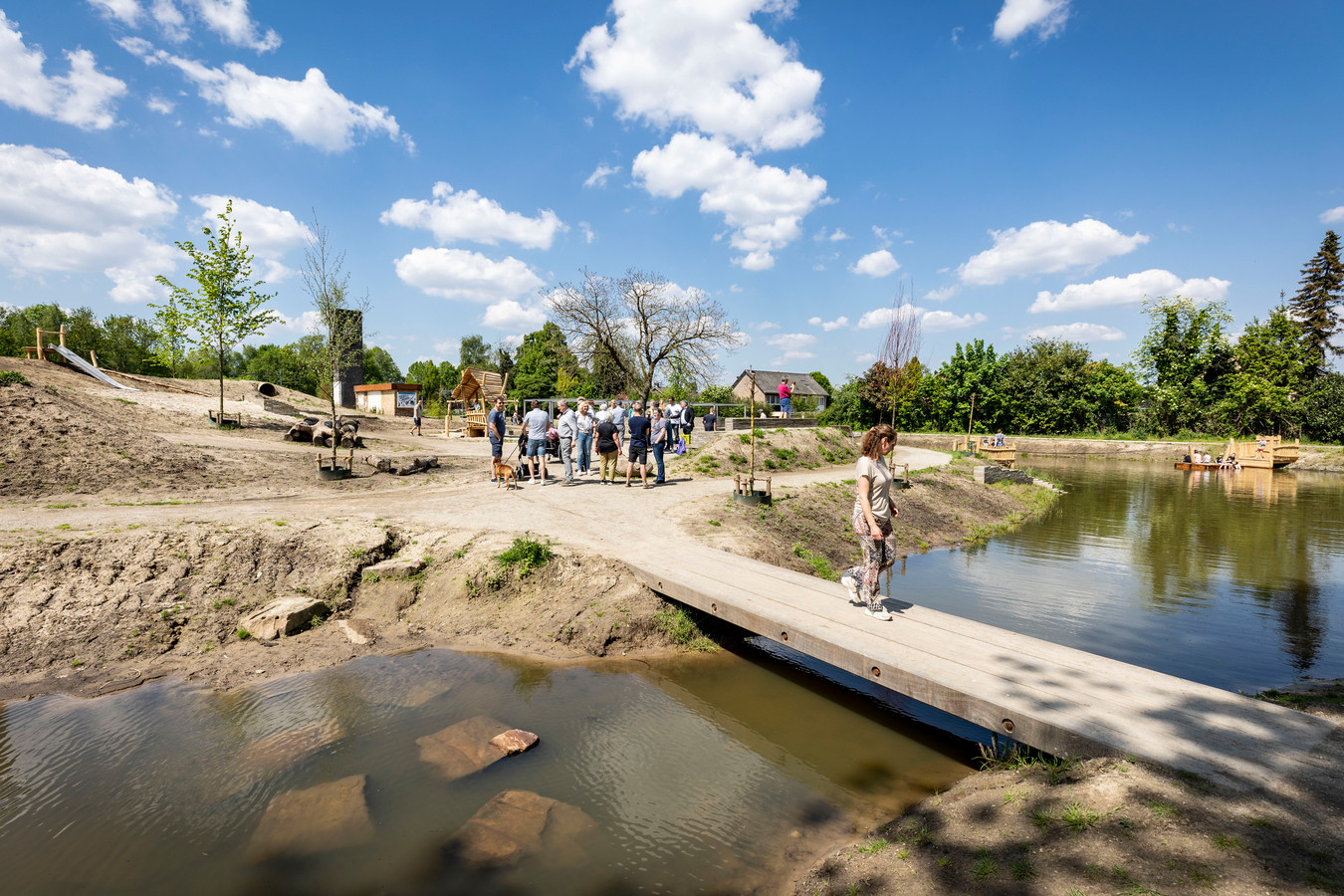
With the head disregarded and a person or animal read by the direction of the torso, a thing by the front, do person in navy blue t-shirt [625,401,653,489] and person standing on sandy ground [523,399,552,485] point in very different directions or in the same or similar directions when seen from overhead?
same or similar directions

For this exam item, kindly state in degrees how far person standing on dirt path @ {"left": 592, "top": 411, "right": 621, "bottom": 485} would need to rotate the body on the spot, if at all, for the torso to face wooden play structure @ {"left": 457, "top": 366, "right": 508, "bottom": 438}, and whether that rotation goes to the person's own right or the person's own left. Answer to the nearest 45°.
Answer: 0° — they already face it

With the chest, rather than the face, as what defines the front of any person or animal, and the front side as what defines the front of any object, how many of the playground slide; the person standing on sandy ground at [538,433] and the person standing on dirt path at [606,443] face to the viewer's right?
1

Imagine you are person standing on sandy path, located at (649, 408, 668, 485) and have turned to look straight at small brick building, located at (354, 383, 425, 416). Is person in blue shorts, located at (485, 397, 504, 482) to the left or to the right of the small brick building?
left

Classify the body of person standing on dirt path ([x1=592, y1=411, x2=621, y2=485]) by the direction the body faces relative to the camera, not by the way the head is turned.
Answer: away from the camera
